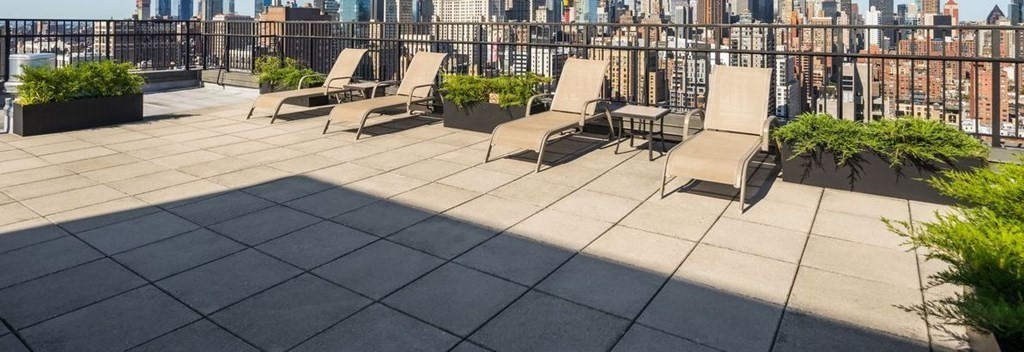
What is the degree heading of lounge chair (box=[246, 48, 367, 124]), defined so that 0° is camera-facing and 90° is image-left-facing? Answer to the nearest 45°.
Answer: approximately 45°

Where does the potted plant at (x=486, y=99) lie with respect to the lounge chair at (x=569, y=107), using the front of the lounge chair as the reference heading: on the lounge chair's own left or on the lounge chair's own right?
on the lounge chair's own right

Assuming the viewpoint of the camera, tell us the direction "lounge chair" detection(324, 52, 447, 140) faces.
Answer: facing the viewer and to the left of the viewer
